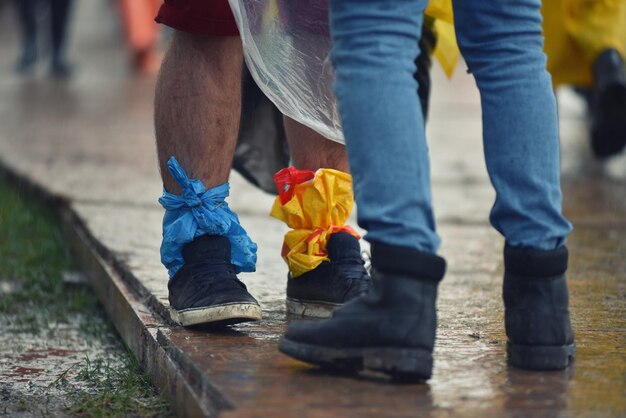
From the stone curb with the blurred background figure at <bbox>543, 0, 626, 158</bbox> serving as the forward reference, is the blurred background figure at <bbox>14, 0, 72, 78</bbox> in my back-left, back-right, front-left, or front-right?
front-left

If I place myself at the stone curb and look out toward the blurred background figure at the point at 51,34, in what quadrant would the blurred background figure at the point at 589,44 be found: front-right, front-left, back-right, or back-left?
front-right
